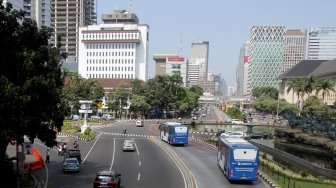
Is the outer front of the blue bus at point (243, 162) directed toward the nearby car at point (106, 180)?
no

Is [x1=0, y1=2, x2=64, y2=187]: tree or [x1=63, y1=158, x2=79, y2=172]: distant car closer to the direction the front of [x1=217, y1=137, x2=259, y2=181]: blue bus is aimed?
the distant car

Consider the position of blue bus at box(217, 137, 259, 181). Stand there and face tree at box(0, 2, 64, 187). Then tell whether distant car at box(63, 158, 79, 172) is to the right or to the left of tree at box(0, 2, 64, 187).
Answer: right

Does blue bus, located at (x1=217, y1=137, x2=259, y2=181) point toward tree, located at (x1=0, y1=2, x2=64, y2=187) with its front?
no

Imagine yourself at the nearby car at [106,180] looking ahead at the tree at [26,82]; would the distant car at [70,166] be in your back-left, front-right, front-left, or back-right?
front-right
